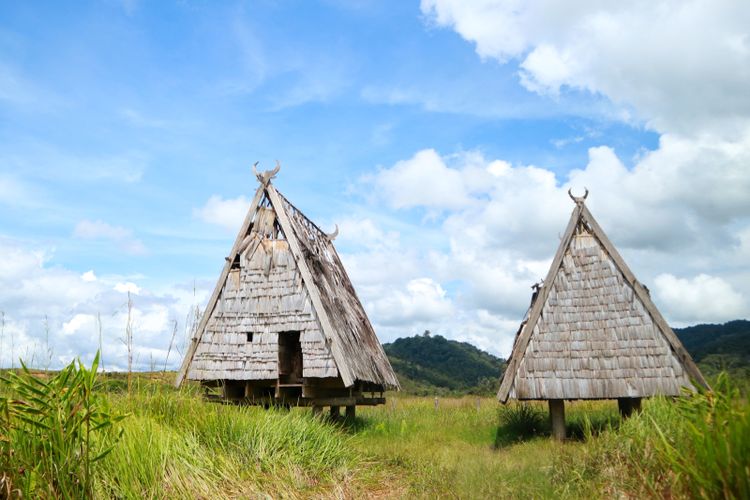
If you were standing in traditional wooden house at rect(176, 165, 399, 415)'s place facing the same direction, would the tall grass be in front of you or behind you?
in front

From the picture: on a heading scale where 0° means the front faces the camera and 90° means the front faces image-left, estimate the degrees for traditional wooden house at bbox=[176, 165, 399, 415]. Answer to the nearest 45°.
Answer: approximately 0°

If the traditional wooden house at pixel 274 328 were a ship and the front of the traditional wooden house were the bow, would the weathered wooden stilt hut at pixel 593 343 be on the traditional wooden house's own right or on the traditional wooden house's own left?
on the traditional wooden house's own left
